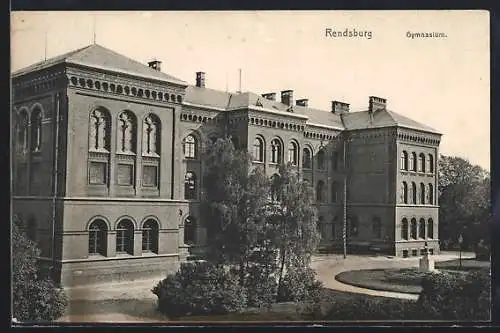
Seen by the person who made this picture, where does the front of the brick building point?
facing the viewer and to the right of the viewer

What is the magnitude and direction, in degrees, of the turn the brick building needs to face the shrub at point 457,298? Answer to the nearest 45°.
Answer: approximately 45° to its left

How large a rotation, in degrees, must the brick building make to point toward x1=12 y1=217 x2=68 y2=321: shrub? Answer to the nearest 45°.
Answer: approximately 90° to its right

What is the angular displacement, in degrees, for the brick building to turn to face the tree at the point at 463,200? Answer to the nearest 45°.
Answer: approximately 45° to its left

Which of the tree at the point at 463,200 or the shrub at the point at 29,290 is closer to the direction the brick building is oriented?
the tree
